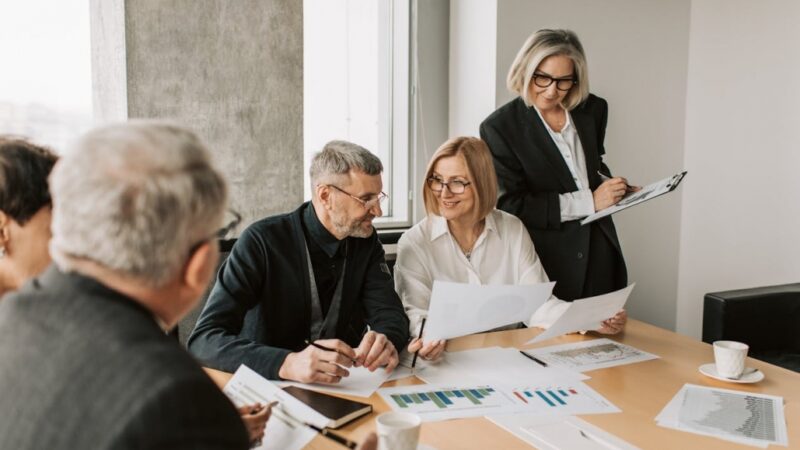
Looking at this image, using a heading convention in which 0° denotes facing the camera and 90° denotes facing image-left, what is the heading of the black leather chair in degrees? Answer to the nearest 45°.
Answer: approximately 45°

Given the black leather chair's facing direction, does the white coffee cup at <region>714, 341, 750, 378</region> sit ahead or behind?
ahead

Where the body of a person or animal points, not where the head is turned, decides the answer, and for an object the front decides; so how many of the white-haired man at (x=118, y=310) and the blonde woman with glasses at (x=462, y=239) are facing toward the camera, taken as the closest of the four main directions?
1

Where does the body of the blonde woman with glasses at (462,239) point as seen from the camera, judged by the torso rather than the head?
toward the camera

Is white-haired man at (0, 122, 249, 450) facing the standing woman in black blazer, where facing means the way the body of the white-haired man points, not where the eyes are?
yes

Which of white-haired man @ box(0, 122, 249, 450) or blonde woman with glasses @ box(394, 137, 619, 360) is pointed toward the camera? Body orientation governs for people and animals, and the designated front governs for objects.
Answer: the blonde woman with glasses

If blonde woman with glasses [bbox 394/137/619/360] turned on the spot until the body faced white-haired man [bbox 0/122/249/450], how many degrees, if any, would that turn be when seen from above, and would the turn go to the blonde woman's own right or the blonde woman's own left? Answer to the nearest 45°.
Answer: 0° — they already face them

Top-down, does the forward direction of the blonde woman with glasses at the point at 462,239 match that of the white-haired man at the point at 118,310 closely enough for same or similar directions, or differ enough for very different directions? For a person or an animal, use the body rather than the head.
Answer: very different directions

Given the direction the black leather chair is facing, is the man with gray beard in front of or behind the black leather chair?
in front

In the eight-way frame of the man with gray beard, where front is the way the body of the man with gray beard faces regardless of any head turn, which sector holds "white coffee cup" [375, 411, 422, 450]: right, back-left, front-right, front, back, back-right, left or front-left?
front-right

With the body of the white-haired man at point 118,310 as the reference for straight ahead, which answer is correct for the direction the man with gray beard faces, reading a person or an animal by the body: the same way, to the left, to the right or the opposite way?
to the right

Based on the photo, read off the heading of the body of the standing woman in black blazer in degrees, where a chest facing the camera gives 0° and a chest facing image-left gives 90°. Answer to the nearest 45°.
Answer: approximately 315°

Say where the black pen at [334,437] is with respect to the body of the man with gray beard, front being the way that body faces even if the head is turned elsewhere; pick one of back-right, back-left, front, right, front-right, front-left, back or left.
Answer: front-right

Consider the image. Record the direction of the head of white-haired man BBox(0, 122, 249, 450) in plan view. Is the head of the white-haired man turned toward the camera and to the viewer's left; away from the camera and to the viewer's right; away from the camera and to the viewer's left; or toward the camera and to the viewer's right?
away from the camera and to the viewer's right

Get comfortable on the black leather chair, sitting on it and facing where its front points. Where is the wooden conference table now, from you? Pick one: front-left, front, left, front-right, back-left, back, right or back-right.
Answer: front-left

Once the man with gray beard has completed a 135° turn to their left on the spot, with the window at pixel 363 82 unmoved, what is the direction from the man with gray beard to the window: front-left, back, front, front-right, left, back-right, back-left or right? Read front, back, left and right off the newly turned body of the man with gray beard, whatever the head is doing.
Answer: front
